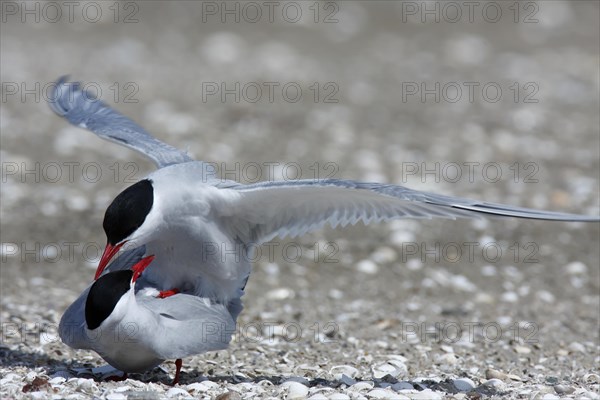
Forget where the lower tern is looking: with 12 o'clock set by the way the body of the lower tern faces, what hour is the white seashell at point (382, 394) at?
The white seashell is roughly at 8 o'clock from the lower tern.

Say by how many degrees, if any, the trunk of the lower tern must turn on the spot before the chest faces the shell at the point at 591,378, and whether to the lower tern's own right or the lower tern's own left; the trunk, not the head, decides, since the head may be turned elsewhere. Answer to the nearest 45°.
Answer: approximately 135° to the lower tern's own left

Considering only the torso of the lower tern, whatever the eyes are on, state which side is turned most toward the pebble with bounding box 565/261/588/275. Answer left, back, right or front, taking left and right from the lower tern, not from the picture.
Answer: back

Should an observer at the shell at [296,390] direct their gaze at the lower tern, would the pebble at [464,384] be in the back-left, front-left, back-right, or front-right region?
back-right

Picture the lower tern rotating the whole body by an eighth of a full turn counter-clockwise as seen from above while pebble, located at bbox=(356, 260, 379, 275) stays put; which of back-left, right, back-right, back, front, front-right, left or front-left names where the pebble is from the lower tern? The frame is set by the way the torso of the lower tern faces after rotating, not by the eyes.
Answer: back-left

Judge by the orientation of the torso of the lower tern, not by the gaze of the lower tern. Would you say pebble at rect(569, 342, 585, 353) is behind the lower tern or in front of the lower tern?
behind

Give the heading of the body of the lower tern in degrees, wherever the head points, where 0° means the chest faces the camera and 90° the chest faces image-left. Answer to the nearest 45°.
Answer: approximately 45°

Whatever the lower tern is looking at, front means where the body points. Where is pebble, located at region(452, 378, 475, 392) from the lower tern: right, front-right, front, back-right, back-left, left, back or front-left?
back-left

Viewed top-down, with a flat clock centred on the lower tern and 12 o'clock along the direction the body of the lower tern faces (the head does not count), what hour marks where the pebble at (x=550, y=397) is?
The pebble is roughly at 8 o'clock from the lower tern.

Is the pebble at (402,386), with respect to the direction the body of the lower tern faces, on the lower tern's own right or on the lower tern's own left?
on the lower tern's own left
